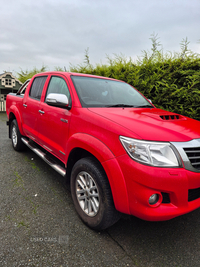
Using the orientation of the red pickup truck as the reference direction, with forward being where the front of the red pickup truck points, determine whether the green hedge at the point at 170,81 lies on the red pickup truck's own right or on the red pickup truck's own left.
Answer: on the red pickup truck's own left

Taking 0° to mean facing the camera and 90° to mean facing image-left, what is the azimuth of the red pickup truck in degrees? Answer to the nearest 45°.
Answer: approximately 315°
